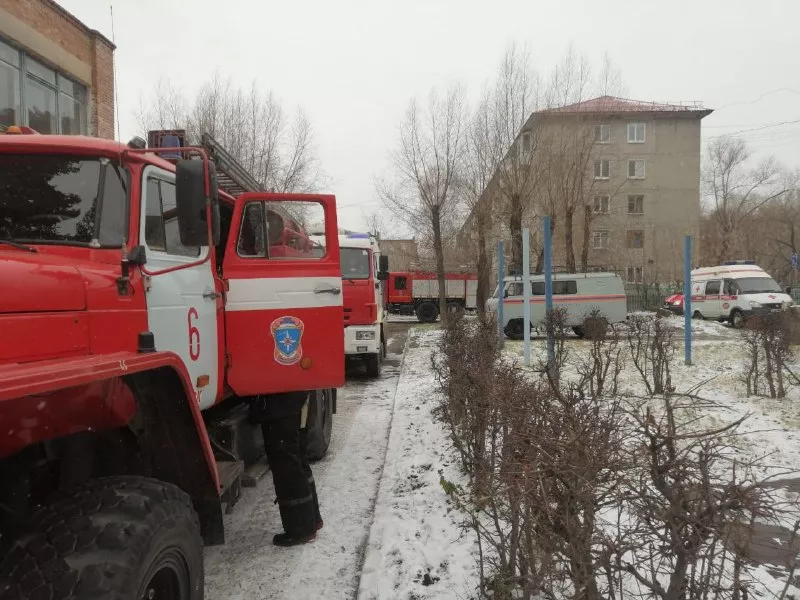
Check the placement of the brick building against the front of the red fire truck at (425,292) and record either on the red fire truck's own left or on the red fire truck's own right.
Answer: on the red fire truck's own left

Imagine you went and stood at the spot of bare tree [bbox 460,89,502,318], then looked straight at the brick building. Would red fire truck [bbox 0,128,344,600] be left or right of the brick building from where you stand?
left

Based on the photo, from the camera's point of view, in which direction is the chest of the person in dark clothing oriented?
to the viewer's left

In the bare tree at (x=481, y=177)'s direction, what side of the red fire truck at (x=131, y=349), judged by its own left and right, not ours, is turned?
back

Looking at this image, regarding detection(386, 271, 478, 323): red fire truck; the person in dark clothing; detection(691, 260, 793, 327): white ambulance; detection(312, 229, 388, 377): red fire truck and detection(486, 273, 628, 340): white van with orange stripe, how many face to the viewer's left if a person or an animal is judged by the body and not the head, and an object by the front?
3

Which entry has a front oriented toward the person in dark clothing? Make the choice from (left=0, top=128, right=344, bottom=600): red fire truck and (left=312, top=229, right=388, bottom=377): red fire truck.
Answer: (left=312, top=229, right=388, bottom=377): red fire truck

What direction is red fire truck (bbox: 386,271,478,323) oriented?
to the viewer's left

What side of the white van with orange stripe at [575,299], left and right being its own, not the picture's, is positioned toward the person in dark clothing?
left

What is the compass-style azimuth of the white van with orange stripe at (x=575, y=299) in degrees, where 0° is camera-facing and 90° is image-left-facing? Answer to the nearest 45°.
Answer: approximately 90°

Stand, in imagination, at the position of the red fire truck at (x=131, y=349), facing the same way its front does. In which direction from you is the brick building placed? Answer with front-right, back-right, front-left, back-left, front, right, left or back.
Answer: back-right

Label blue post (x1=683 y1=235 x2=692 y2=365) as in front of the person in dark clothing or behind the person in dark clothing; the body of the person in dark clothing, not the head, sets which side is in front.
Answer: behind
